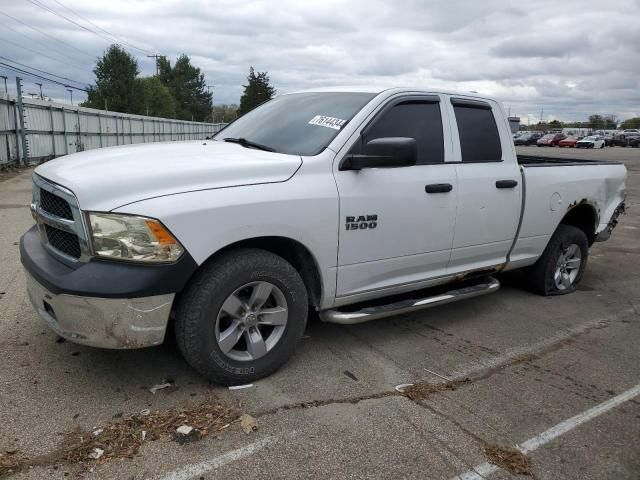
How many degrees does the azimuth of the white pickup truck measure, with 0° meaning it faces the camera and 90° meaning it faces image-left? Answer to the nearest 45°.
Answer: approximately 45°

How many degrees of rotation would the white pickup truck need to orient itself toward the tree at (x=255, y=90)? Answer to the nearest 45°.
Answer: approximately 135° to its right

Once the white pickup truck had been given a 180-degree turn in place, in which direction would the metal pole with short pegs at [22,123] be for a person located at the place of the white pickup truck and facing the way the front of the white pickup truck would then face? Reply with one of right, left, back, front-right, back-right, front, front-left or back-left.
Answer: left

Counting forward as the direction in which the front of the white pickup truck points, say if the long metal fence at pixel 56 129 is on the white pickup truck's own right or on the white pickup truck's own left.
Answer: on the white pickup truck's own right
